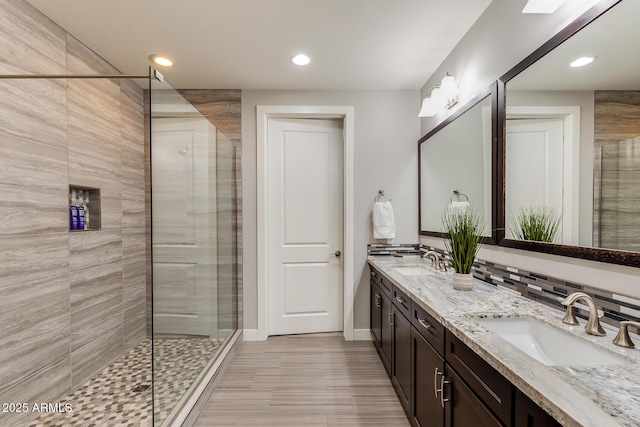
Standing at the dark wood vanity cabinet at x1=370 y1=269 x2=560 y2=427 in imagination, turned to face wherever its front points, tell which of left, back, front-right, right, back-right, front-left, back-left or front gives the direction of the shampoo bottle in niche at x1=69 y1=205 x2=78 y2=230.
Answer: front-right

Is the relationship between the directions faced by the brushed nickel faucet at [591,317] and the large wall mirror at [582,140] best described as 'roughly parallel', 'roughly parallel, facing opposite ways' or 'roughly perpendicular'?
roughly parallel

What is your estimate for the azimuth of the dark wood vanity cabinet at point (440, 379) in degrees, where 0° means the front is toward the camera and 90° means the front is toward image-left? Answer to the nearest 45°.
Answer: approximately 45°

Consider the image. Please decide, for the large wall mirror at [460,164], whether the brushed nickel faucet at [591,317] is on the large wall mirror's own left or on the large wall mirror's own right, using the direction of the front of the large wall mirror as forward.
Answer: on the large wall mirror's own left

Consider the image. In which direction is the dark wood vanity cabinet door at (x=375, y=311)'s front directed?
to the viewer's left

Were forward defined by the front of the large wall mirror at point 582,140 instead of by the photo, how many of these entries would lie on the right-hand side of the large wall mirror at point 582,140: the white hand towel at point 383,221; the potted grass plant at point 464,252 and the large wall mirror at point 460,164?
3

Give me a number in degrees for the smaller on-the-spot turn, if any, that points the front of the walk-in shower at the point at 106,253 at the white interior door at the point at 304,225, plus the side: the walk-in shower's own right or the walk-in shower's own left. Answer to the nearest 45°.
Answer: approximately 45° to the walk-in shower's own left

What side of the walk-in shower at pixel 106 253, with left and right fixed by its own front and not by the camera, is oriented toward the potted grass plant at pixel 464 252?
front

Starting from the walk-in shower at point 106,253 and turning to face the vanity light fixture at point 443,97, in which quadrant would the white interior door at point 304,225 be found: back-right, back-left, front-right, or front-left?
front-left

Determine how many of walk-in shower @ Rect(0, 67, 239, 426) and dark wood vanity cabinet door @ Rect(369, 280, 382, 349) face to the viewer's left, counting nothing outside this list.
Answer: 1

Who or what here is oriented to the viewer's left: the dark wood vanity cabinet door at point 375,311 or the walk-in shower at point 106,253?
the dark wood vanity cabinet door

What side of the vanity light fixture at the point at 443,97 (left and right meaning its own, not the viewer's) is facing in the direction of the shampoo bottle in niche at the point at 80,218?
front

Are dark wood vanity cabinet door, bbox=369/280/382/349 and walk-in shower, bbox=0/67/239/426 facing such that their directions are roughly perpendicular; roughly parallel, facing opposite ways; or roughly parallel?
roughly parallel, facing opposite ways
